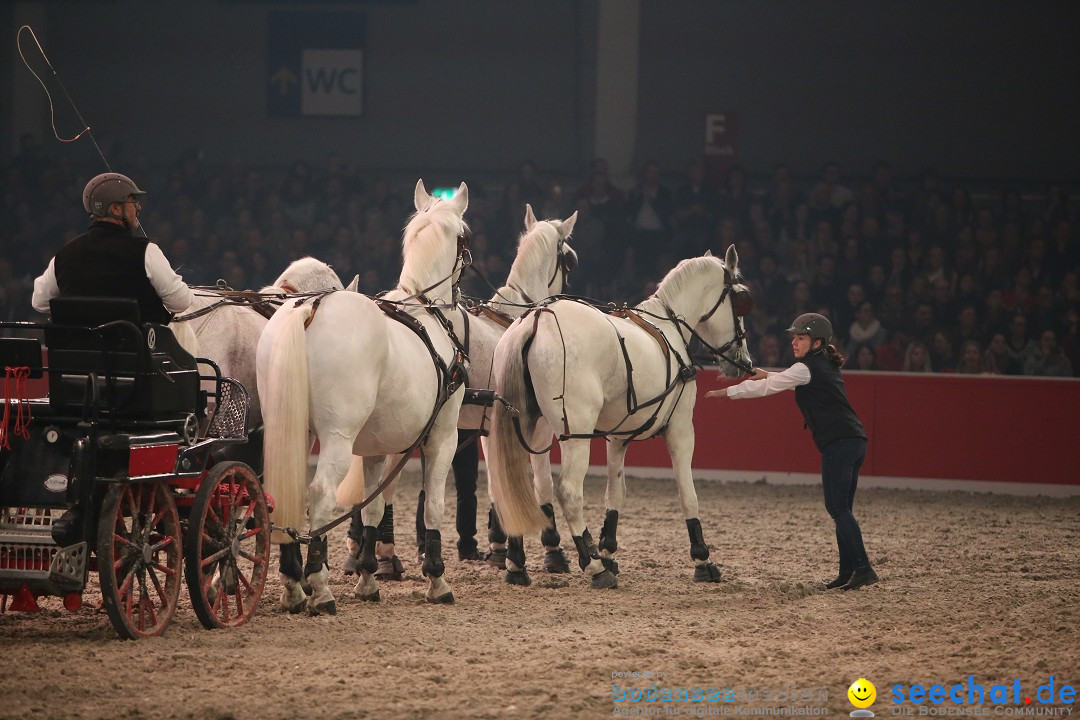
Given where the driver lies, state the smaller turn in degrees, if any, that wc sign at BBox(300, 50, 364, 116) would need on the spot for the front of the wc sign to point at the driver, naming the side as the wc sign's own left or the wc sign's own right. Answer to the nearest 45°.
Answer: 0° — it already faces them

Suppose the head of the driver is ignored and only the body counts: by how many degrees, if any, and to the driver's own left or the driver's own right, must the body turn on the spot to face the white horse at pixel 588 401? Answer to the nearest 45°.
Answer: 0° — they already face it

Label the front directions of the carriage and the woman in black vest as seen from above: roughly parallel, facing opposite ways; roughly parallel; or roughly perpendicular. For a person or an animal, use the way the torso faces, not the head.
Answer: roughly perpendicular

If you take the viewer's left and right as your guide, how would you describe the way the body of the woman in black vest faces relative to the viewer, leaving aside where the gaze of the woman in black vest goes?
facing to the left of the viewer

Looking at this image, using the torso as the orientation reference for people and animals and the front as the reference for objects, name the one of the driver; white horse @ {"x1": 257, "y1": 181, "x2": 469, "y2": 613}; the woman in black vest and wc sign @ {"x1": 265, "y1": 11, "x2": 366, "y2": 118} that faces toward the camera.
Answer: the wc sign

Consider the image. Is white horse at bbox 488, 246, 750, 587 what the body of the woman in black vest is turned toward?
yes

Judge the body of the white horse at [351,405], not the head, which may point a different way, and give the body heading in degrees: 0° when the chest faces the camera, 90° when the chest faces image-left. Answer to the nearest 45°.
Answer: approximately 225°

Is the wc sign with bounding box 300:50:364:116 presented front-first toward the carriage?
yes

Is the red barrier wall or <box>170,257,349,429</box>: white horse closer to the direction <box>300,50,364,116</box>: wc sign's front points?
the white horse
